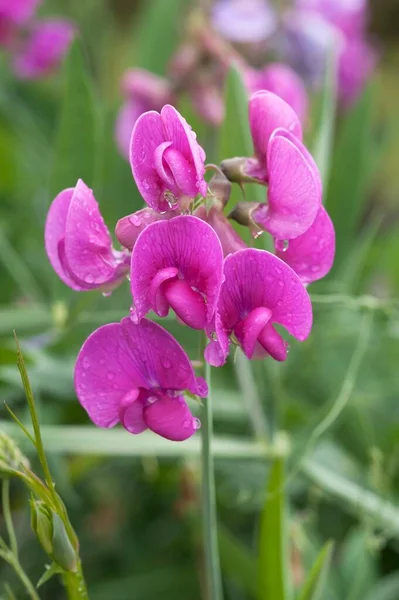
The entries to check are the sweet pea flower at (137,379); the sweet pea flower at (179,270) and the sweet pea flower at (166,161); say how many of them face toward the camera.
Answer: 3

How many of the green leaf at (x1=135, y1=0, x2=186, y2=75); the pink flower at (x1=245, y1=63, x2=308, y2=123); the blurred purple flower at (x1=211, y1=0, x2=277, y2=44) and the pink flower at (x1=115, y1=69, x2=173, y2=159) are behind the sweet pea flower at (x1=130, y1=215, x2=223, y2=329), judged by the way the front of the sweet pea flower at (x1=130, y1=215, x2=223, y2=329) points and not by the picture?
4

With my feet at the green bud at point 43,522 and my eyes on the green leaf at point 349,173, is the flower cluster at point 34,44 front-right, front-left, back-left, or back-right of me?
front-left

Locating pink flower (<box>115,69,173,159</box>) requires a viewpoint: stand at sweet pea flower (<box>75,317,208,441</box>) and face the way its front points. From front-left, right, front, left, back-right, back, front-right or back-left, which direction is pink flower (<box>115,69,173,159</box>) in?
back

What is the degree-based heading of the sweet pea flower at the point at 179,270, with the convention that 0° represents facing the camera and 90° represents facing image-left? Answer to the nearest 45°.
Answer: approximately 0°

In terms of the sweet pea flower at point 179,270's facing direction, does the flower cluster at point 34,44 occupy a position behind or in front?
behind

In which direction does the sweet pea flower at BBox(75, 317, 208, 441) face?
toward the camera

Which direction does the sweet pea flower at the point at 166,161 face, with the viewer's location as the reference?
facing the viewer

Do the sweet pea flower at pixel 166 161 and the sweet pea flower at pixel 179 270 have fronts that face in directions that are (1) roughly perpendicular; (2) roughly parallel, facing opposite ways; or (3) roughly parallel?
roughly parallel

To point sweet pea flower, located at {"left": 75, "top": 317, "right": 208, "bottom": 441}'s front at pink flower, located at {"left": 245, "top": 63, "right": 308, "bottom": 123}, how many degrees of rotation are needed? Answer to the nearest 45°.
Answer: approximately 180°
